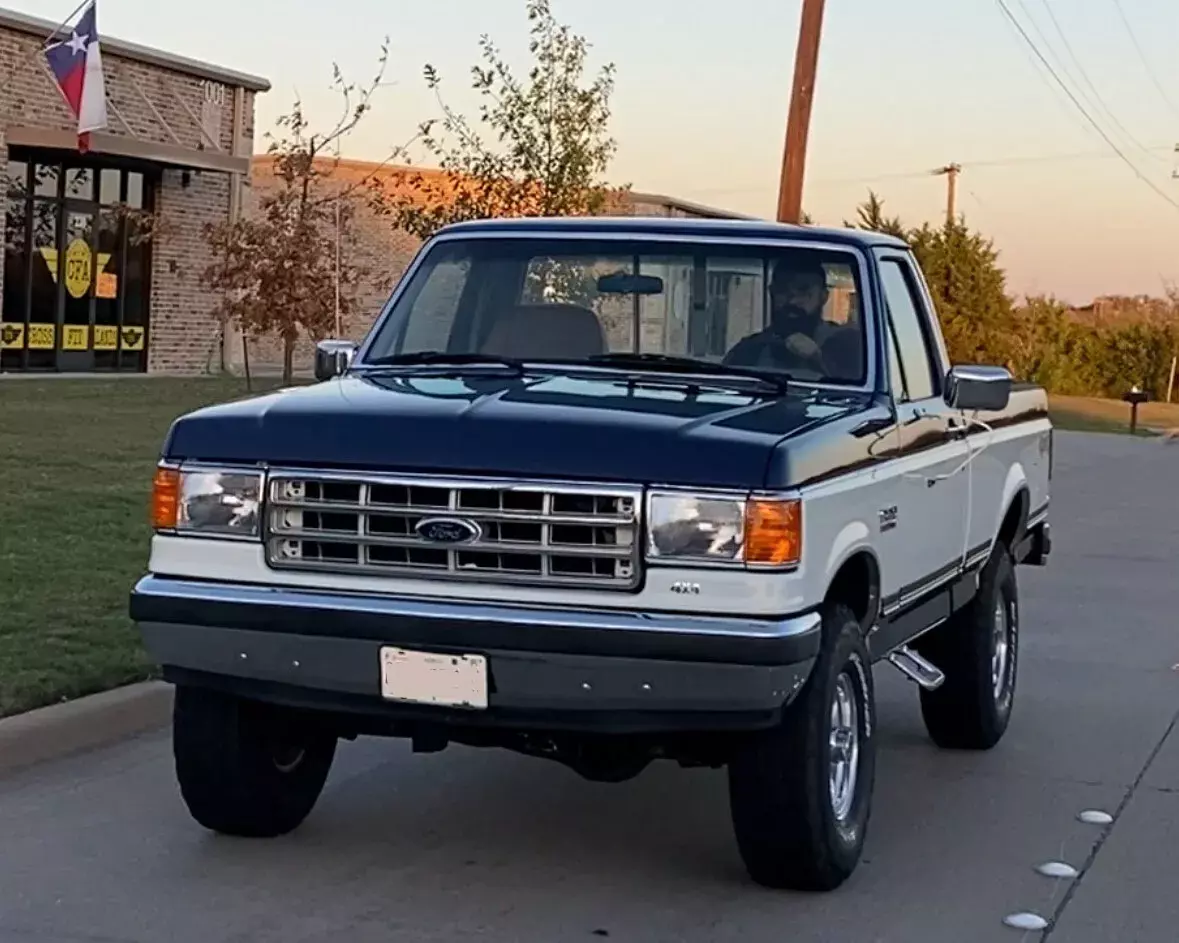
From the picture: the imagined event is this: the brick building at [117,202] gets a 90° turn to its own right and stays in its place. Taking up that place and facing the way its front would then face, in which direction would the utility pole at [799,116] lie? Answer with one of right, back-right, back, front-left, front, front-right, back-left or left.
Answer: left

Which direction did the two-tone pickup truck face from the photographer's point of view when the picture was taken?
facing the viewer and to the left of the viewer

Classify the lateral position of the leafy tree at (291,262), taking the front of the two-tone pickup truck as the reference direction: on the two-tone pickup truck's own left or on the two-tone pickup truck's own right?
on the two-tone pickup truck's own right

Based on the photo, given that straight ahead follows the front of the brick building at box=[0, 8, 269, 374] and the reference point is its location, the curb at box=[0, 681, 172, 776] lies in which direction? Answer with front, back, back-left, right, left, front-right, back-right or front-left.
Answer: front-right

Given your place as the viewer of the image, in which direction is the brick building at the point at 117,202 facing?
facing the viewer and to the right of the viewer

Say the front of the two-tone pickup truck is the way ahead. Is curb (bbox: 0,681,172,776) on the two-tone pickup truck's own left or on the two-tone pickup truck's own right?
on the two-tone pickup truck's own right

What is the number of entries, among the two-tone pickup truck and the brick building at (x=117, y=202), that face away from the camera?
0

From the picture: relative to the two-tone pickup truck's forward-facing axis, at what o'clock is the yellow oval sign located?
The yellow oval sign is roughly at 4 o'clock from the two-tone pickup truck.

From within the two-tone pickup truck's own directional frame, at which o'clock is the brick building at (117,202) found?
The brick building is roughly at 4 o'clock from the two-tone pickup truck.
